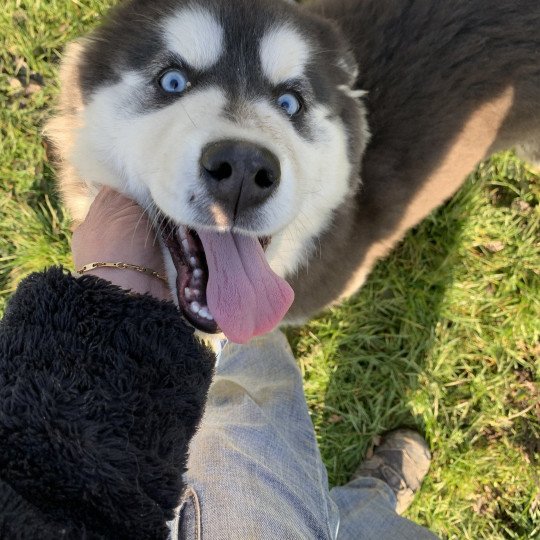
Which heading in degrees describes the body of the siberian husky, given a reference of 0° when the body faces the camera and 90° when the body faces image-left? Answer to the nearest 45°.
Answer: approximately 45°
